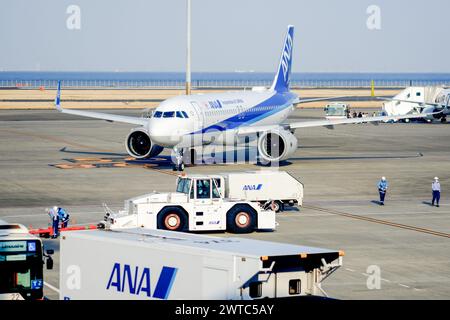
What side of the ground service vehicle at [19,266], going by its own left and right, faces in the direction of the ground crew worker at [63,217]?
back

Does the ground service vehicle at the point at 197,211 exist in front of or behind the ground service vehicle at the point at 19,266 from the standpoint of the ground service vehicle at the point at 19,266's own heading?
behind

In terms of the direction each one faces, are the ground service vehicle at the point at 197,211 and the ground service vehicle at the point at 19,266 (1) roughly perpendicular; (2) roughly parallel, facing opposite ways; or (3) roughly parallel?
roughly perpendicular

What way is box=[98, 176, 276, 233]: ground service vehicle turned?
to the viewer's left

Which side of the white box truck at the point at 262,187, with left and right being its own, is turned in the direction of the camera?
left

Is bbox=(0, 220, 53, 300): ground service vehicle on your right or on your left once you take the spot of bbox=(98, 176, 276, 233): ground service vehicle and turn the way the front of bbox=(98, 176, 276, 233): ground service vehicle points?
on your left

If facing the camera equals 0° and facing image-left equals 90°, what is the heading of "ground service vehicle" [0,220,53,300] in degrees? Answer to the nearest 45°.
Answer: approximately 0°
